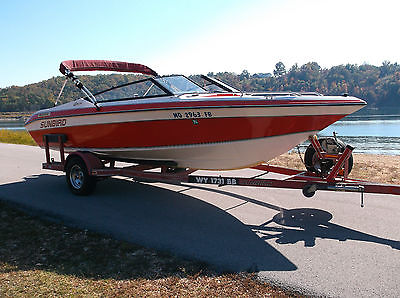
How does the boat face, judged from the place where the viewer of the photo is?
facing the viewer and to the right of the viewer
